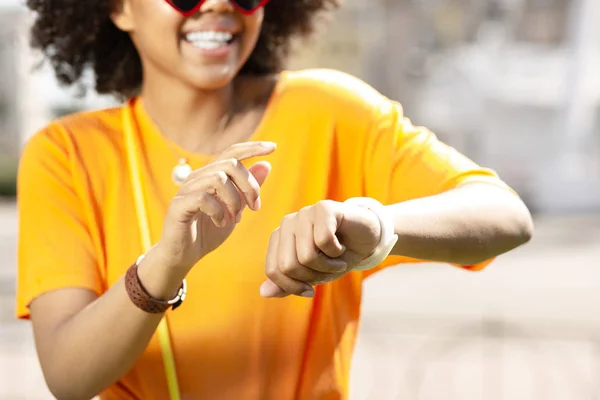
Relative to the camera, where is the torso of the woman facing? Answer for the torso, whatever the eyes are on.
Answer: toward the camera
